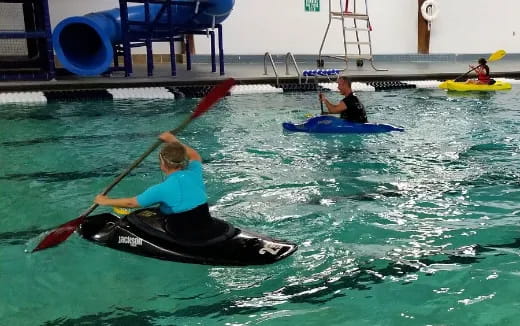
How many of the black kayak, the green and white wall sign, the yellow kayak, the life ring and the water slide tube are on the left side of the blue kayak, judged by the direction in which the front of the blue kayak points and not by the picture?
1

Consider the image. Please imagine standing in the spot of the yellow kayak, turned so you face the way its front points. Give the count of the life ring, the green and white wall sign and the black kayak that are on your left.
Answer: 1

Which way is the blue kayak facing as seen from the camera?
to the viewer's left

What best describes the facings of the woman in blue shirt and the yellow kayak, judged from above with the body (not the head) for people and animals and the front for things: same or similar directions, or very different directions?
same or similar directions

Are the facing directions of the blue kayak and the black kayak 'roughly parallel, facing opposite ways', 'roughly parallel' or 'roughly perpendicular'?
roughly parallel

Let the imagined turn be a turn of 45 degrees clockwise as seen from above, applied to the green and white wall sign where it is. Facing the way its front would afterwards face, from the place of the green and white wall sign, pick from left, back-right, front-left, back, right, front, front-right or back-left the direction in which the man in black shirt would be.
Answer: front-left

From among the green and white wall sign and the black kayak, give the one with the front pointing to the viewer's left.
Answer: the black kayak

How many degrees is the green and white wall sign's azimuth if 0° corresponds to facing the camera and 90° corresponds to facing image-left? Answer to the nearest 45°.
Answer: approximately 0°

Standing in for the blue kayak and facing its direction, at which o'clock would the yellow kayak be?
The yellow kayak is roughly at 4 o'clock from the blue kayak.

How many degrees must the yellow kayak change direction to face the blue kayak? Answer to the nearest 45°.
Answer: approximately 90° to its left

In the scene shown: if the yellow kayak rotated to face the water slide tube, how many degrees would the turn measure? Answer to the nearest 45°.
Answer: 0° — it already faces it

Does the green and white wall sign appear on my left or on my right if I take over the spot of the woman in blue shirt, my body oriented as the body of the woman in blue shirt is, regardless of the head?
on my right

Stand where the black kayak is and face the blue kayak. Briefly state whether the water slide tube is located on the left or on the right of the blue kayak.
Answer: left

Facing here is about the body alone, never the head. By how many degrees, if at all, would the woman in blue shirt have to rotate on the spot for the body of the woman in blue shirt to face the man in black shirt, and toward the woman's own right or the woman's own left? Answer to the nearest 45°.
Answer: approximately 90° to the woman's own right

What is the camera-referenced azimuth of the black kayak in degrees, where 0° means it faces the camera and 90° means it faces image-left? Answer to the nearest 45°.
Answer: approximately 90°

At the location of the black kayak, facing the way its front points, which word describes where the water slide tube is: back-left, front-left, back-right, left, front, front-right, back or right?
right

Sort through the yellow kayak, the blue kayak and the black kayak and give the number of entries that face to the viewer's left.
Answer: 3

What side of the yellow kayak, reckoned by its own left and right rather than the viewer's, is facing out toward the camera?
left

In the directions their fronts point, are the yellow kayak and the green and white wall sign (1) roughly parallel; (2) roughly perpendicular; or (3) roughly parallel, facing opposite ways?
roughly perpendicular

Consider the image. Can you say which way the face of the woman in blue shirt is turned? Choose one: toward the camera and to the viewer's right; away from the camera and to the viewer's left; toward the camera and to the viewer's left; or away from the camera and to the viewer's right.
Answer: away from the camera and to the viewer's left
